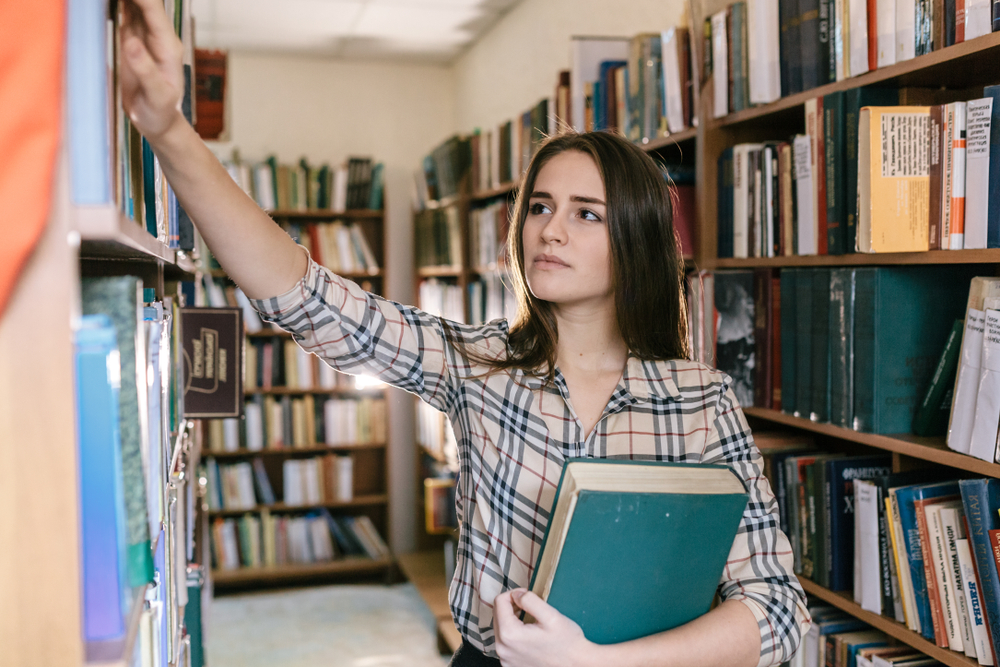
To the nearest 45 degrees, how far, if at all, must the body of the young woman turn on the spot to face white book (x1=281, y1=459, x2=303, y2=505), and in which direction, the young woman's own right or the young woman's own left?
approximately 180°

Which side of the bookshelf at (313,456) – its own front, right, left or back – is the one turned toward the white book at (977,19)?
front

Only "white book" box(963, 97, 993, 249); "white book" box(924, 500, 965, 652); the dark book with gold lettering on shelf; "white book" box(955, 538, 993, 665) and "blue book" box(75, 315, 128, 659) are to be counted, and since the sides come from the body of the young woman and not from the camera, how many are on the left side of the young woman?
3

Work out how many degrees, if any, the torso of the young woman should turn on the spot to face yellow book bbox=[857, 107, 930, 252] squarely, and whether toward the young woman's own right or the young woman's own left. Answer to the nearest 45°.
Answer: approximately 90° to the young woman's own left

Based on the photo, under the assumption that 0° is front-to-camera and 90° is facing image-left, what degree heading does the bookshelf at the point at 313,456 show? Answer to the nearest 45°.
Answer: approximately 0°

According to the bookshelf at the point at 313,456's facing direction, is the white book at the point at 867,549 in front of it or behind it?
in front

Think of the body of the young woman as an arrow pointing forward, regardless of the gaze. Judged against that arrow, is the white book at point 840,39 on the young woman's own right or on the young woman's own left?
on the young woman's own left

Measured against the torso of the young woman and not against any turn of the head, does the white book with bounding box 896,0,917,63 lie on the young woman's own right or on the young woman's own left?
on the young woman's own left

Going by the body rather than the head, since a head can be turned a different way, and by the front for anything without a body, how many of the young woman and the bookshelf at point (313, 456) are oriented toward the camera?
2

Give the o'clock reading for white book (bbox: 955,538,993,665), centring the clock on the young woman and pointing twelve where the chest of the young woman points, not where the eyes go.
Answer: The white book is roughly at 9 o'clock from the young woman.
